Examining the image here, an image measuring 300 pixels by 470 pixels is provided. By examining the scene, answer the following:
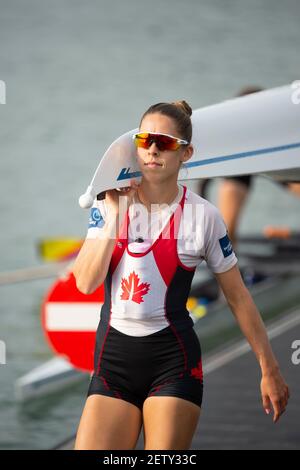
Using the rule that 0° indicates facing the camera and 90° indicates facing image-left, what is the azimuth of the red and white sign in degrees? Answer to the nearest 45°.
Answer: approximately 0°

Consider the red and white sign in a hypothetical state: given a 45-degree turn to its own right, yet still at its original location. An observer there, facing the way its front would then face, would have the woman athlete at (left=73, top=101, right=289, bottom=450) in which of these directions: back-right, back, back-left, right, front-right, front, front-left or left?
front-left
